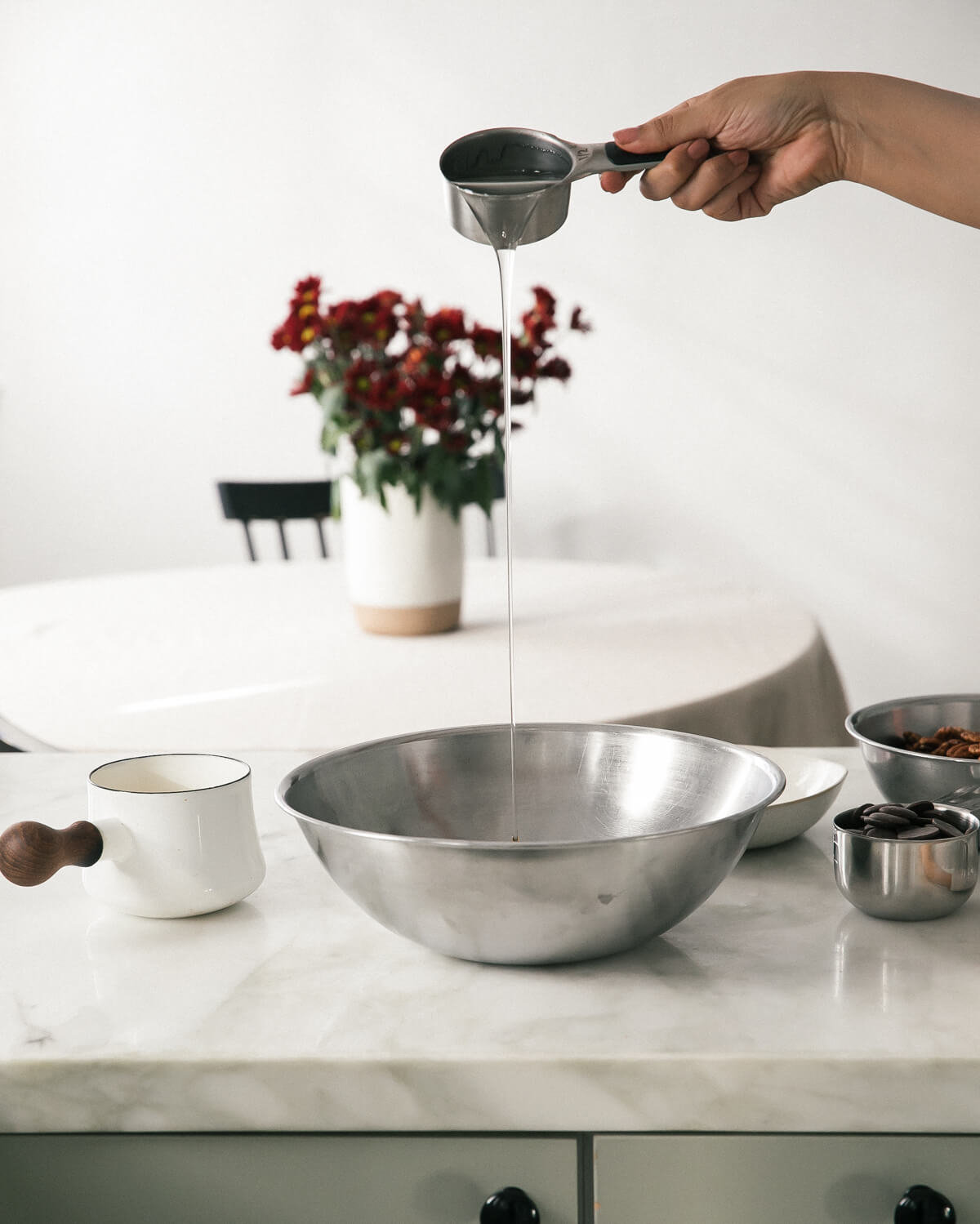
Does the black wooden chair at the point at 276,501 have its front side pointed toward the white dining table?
yes

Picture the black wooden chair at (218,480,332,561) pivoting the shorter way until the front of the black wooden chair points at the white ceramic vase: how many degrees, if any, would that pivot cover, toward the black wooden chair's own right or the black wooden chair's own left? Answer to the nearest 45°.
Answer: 0° — it already faces it

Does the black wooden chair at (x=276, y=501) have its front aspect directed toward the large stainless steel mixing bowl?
yes

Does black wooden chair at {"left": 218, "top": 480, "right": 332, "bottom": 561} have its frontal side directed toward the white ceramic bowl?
yes

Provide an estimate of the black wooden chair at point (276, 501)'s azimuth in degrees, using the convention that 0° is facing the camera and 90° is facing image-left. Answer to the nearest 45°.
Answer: approximately 0°

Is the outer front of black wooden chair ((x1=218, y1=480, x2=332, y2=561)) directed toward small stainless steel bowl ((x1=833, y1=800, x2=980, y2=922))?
yes

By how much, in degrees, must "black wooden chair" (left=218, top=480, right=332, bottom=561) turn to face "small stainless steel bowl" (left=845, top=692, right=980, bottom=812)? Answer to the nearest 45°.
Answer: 0° — it already faces it
